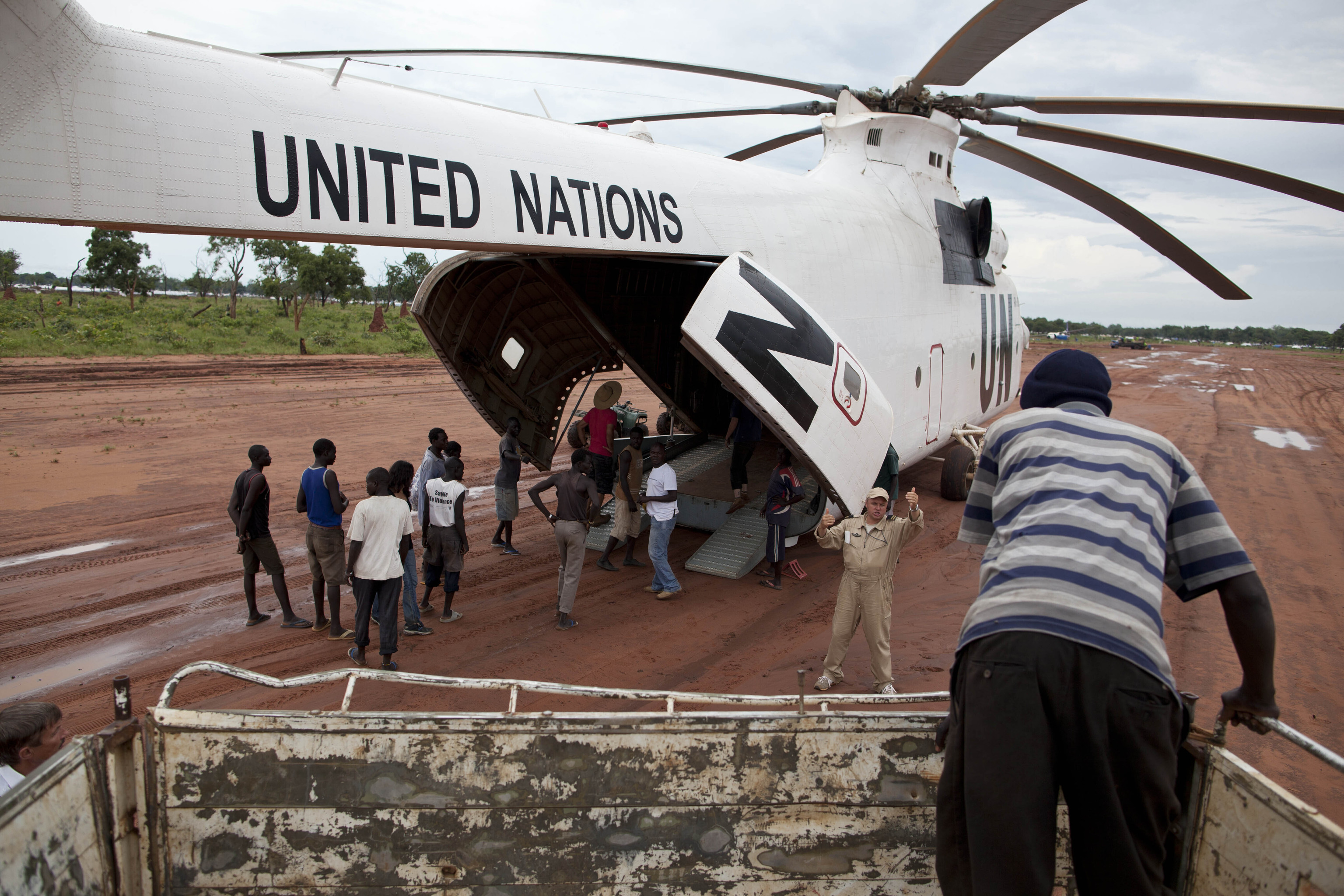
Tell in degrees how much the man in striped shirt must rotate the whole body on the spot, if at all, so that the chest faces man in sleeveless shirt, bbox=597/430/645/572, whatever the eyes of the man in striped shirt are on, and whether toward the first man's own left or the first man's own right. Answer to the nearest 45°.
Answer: approximately 45° to the first man's own left

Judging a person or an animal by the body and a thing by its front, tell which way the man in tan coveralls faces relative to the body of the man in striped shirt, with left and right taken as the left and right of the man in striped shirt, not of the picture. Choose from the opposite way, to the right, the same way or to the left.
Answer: the opposite way

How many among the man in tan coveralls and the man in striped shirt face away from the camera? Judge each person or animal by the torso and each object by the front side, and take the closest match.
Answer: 1

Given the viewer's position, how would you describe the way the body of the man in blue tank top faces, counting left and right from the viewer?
facing away from the viewer and to the right of the viewer

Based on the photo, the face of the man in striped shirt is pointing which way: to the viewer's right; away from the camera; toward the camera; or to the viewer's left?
away from the camera

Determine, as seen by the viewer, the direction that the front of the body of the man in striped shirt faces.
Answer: away from the camera

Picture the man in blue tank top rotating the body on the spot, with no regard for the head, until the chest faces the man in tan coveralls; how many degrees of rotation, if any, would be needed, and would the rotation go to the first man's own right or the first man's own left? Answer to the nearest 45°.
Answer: approximately 90° to the first man's own right

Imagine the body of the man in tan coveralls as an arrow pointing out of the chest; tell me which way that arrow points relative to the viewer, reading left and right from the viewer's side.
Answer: facing the viewer

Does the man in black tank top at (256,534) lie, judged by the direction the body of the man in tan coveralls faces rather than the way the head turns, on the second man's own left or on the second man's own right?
on the second man's own right

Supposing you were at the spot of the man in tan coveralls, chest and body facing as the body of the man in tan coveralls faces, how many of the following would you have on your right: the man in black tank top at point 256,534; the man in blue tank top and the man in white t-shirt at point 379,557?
3

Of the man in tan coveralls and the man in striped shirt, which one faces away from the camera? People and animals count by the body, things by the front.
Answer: the man in striped shirt

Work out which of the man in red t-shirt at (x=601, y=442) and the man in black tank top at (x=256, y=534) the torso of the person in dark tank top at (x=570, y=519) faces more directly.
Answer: the man in red t-shirt

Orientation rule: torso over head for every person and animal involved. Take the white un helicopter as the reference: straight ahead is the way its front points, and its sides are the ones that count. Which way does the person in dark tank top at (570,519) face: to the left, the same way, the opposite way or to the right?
the same way

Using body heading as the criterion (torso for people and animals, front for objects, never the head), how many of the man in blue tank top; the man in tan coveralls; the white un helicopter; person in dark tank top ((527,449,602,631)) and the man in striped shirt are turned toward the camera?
1
